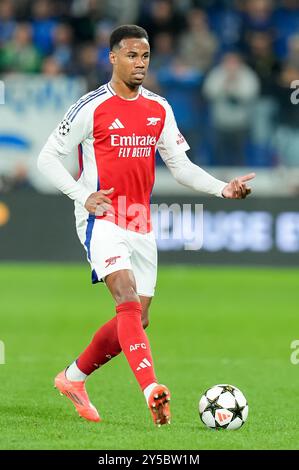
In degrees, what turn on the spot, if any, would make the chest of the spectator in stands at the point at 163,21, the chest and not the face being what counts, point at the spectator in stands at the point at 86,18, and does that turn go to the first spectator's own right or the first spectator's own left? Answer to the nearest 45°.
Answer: approximately 90° to the first spectator's own right

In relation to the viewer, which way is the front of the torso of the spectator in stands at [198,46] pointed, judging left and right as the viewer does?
facing the viewer

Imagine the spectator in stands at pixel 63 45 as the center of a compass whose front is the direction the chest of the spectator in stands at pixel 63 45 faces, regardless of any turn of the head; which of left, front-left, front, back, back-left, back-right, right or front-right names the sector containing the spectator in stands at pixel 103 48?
left

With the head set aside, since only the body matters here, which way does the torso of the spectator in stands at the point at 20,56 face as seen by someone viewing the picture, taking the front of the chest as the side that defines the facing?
toward the camera

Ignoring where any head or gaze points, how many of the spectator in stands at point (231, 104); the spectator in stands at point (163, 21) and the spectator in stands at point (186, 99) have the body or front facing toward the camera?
3

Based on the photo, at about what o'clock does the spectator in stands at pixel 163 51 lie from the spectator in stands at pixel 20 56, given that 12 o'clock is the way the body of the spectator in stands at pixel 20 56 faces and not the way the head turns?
the spectator in stands at pixel 163 51 is roughly at 9 o'clock from the spectator in stands at pixel 20 56.

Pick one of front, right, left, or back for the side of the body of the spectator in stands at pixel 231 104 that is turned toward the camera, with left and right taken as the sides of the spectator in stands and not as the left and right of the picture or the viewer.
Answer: front

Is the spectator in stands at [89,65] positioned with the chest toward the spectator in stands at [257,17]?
no

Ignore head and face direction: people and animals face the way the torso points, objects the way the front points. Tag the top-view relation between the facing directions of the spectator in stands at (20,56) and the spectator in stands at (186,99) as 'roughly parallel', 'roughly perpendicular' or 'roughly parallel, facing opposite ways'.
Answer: roughly parallel

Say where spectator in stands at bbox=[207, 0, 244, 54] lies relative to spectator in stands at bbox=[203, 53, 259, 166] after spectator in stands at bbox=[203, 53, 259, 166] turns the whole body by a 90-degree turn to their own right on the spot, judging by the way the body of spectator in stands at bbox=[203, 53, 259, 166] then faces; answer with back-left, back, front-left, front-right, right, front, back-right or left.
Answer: right

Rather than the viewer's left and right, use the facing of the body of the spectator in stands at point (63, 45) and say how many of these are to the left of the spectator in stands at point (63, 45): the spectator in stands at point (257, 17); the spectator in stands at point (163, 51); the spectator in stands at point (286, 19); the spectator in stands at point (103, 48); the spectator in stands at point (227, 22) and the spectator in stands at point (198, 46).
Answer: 6

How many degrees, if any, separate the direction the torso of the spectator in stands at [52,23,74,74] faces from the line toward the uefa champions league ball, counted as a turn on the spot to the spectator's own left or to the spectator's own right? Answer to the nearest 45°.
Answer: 0° — they already face it

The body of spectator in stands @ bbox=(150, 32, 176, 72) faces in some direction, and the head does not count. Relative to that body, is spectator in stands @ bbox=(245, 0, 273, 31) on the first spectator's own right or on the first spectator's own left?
on the first spectator's own left

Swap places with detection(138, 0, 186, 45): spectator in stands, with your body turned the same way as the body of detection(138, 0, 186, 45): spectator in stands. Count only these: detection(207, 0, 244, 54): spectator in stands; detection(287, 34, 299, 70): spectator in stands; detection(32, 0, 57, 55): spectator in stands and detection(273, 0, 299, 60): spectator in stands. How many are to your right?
1

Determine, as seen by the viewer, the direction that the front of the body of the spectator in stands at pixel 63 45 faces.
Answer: toward the camera

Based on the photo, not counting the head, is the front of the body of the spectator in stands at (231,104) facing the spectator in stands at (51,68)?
no
